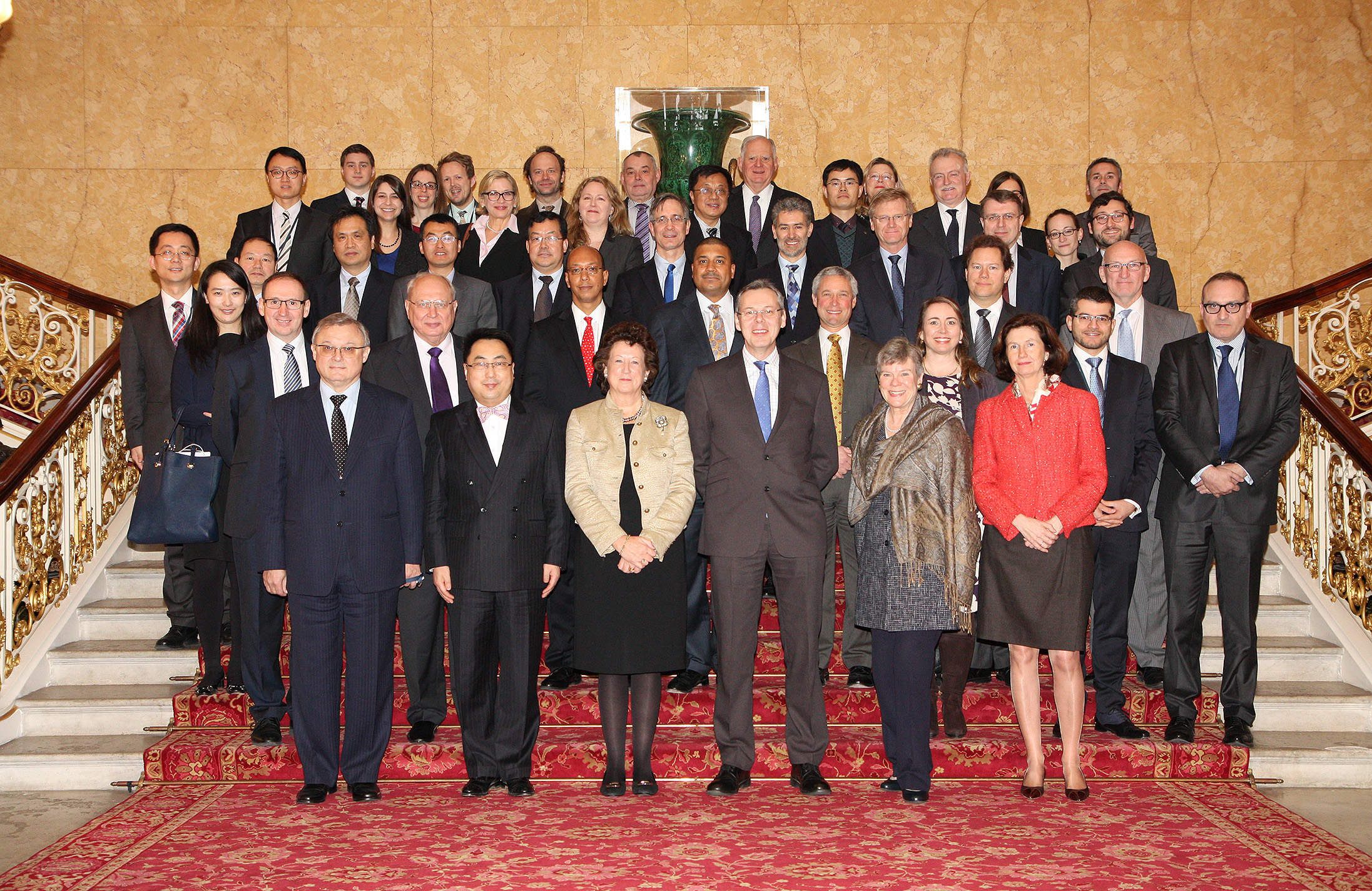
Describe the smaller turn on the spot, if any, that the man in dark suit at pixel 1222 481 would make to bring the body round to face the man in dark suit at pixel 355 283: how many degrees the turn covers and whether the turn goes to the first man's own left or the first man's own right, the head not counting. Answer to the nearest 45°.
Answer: approximately 90° to the first man's own right

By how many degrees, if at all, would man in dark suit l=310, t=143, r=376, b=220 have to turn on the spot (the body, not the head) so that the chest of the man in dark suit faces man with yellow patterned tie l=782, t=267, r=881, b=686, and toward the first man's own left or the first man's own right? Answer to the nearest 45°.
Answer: approximately 45° to the first man's own left

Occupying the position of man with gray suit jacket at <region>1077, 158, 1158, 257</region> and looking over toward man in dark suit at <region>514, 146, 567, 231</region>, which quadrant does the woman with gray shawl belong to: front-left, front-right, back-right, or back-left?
front-left

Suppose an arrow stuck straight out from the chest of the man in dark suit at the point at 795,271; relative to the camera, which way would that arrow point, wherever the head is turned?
toward the camera

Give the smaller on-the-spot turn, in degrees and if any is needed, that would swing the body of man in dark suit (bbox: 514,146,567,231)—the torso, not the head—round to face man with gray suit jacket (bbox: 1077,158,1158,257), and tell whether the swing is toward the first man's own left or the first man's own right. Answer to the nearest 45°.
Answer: approximately 90° to the first man's own left

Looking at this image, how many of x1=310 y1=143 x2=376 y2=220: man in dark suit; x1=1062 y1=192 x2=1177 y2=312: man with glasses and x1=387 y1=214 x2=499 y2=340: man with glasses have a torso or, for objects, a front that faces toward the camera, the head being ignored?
3

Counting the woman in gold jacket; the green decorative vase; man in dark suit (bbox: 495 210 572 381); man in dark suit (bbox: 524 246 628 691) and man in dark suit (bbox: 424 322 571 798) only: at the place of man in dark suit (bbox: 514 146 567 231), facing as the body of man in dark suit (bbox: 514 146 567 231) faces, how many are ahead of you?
4

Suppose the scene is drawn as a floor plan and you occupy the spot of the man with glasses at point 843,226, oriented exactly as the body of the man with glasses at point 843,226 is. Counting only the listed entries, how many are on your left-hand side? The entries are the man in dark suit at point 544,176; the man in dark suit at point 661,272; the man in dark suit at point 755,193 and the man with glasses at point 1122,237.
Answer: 1

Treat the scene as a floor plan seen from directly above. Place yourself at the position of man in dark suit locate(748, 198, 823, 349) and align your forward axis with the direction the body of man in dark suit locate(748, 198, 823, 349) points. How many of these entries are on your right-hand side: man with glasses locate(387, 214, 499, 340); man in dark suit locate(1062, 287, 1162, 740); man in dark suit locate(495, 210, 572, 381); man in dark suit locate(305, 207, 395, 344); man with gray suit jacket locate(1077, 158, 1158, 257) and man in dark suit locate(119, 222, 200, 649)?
4

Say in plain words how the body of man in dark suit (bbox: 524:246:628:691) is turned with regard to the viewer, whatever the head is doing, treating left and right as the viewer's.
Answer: facing the viewer

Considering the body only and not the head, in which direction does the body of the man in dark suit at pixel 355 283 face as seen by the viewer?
toward the camera

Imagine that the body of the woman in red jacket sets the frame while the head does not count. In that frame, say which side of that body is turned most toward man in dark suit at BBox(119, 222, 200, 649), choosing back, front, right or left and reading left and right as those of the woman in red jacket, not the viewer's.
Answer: right

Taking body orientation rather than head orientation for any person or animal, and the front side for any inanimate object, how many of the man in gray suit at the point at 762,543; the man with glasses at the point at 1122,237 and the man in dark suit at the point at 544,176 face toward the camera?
3
